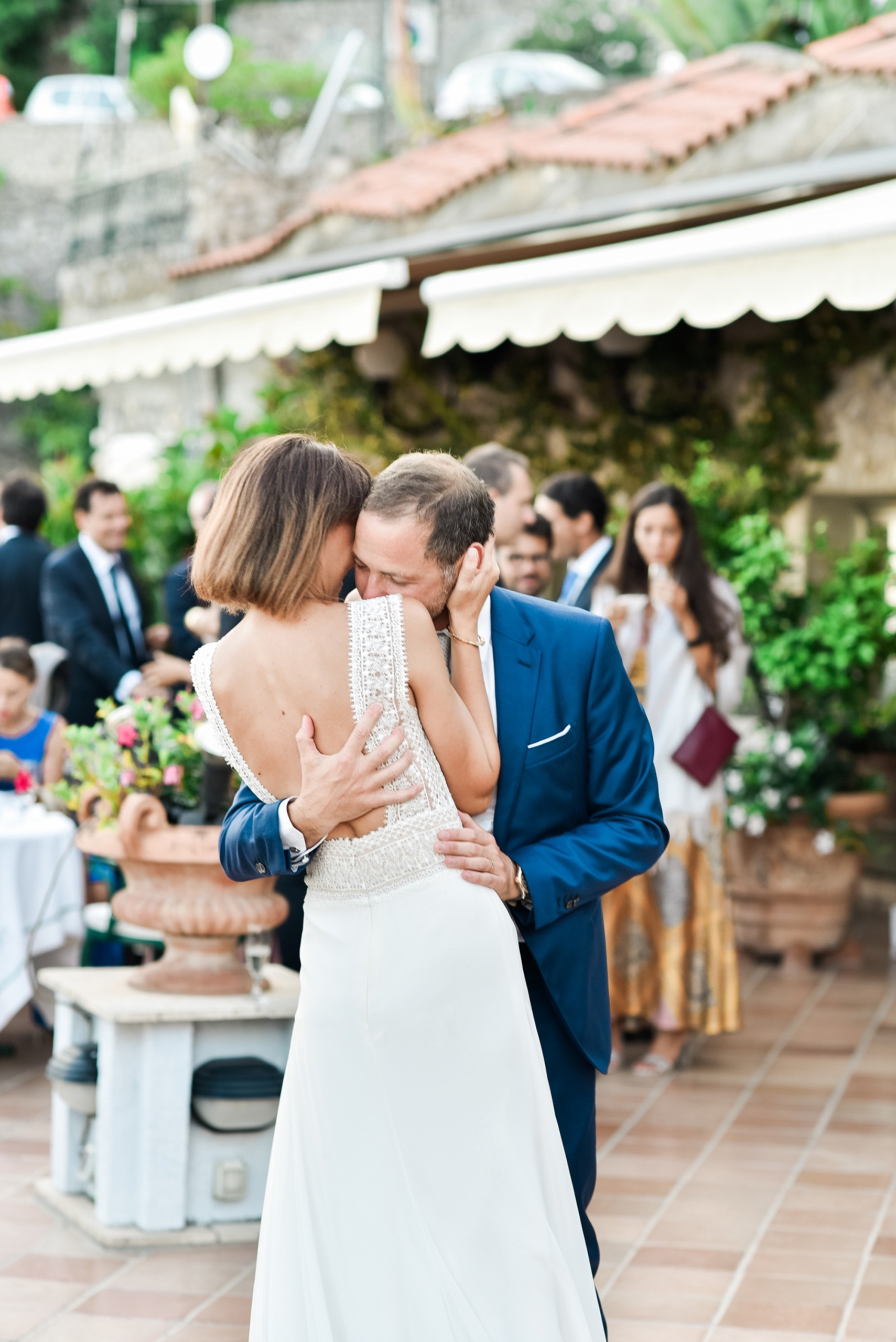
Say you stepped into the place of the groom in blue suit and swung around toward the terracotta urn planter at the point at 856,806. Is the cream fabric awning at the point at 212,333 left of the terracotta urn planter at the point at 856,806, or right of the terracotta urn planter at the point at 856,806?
left

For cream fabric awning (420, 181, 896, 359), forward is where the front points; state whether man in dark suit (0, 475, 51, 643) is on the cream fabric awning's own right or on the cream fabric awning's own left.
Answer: on the cream fabric awning's own right

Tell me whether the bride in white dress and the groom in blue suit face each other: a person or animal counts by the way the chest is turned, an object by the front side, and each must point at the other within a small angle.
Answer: yes

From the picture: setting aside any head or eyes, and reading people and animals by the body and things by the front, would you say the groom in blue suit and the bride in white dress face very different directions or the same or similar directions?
very different directions

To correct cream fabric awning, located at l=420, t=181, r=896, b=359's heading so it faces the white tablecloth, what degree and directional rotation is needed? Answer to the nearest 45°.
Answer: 0° — it already faces it

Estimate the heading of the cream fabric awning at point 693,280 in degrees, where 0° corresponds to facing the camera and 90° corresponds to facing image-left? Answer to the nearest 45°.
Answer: approximately 45°

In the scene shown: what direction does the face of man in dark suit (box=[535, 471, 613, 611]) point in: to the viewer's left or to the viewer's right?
to the viewer's left

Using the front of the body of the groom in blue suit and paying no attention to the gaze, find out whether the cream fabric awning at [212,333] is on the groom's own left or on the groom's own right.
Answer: on the groom's own right

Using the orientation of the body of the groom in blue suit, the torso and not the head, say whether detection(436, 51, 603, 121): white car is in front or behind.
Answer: behind

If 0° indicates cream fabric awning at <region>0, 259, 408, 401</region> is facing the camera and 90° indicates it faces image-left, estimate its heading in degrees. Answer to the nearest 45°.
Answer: approximately 45°

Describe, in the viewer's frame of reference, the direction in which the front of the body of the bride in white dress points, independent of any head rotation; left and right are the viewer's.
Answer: facing away from the viewer and to the right of the viewer

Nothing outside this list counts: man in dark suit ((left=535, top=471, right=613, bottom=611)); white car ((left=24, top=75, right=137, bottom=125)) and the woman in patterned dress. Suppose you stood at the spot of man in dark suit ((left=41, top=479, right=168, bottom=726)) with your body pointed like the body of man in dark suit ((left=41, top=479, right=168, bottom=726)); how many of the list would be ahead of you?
2
